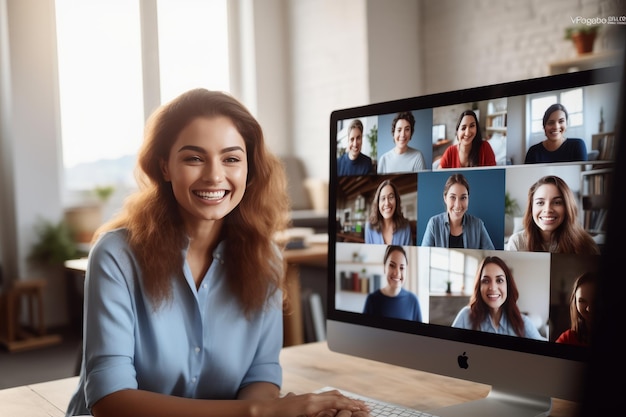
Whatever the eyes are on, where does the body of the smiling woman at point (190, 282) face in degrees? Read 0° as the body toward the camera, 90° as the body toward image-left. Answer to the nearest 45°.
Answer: approximately 315°

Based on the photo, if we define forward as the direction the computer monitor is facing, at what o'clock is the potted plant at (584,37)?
The potted plant is roughly at 5 o'clock from the computer monitor.

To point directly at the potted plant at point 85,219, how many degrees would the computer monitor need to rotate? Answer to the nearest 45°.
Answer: approximately 90° to its right

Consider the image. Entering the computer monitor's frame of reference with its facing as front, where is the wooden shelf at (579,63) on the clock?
The wooden shelf is roughly at 5 o'clock from the computer monitor.

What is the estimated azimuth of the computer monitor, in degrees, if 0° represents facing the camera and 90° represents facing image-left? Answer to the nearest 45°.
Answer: approximately 45°

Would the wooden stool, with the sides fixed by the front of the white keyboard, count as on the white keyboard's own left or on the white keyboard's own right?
on the white keyboard's own right

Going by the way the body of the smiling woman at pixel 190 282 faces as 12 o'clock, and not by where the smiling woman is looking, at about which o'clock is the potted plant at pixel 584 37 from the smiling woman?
The potted plant is roughly at 9 o'clock from the smiling woman.

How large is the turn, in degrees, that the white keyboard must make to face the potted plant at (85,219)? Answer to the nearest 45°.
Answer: approximately 90° to its right
